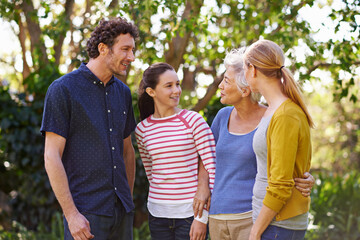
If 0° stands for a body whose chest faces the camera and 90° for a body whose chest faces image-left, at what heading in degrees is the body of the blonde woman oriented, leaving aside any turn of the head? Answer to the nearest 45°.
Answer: approximately 90°

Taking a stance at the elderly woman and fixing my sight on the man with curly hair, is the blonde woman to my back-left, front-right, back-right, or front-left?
back-left

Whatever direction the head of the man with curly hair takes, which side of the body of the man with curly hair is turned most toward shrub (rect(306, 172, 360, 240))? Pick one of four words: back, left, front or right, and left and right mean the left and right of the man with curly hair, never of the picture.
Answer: left

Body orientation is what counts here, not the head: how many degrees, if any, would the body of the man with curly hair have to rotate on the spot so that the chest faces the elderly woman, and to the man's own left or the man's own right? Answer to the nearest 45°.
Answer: approximately 45° to the man's own left

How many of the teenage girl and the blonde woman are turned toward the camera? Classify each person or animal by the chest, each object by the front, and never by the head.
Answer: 1

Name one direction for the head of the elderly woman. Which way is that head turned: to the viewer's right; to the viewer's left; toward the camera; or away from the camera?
to the viewer's left

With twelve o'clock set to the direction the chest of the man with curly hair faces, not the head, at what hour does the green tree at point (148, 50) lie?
The green tree is roughly at 8 o'clock from the man with curly hair.

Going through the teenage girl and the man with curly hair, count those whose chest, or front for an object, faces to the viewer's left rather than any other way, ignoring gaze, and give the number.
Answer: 0
